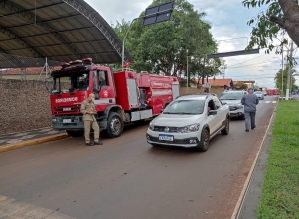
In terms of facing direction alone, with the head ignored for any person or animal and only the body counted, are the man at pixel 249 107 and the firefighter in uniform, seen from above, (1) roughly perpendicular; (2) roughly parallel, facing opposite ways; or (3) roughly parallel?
roughly perpendicular

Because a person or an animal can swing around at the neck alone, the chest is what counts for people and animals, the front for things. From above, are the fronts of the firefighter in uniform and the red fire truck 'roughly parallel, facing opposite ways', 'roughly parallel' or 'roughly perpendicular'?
roughly perpendicular

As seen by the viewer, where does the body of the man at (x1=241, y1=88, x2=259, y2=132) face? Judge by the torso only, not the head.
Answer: away from the camera

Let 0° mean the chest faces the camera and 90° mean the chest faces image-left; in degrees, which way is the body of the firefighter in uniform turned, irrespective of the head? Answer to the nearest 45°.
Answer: approximately 315°

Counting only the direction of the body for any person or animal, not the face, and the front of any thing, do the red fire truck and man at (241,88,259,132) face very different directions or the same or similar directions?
very different directions

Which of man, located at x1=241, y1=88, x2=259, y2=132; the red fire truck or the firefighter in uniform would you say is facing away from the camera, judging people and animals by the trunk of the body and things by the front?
the man

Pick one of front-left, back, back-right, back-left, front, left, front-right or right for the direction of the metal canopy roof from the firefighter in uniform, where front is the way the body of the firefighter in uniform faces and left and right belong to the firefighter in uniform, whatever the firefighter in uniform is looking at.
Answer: back-left

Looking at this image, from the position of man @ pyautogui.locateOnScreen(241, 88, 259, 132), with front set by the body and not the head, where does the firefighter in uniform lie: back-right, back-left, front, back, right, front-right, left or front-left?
back-left

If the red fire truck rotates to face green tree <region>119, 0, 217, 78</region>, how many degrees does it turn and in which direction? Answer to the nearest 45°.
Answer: approximately 135° to its right

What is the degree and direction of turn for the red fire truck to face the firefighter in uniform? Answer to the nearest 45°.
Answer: approximately 45° to its left

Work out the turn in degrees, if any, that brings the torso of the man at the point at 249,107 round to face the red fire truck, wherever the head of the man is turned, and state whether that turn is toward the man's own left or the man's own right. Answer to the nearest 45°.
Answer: approximately 135° to the man's own left
